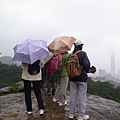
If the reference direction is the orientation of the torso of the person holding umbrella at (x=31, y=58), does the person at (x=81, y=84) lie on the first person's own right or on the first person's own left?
on the first person's own right

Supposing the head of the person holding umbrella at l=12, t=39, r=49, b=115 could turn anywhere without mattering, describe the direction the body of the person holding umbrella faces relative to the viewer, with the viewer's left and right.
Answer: facing away from the viewer
